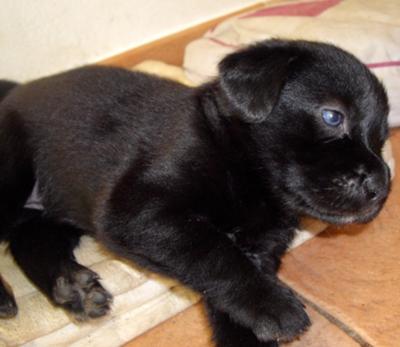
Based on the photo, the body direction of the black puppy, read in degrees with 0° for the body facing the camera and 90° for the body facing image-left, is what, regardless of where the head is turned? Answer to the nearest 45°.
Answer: approximately 270°

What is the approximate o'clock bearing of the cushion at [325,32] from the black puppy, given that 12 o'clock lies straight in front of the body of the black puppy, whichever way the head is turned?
The cushion is roughly at 10 o'clock from the black puppy.
